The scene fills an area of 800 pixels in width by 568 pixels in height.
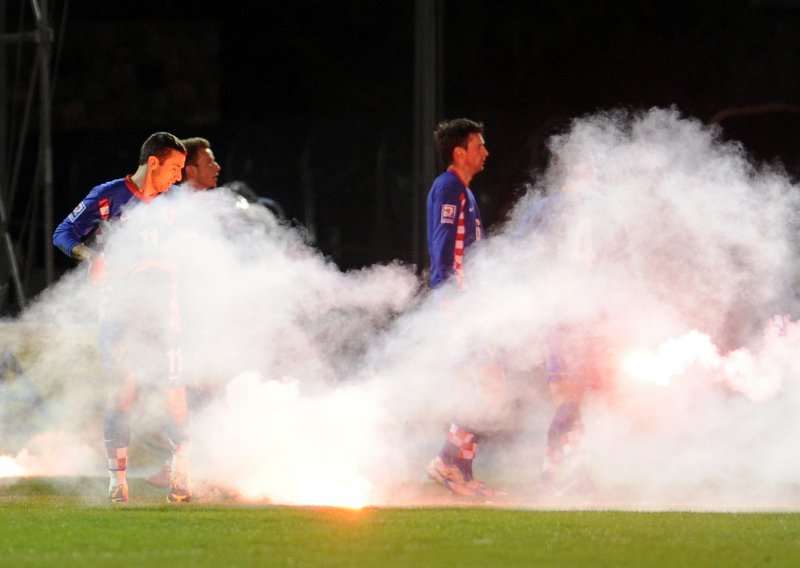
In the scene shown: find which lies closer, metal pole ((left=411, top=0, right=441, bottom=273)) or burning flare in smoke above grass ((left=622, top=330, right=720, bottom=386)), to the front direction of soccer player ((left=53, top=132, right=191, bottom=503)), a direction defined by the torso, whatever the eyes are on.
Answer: the burning flare in smoke above grass

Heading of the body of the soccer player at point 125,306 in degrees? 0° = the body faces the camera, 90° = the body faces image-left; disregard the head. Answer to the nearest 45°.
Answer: approximately 315°

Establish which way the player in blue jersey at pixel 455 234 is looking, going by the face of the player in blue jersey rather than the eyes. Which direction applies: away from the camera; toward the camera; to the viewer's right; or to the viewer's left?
to the viewer's right

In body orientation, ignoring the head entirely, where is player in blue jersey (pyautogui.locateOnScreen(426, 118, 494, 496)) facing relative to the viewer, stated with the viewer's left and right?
facing to the right of the viewer

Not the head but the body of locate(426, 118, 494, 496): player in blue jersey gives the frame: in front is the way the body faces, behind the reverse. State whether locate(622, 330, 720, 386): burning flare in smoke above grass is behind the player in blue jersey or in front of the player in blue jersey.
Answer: in front

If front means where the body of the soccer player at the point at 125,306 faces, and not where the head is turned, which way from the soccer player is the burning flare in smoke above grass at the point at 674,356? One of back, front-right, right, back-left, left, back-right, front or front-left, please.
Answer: front-left

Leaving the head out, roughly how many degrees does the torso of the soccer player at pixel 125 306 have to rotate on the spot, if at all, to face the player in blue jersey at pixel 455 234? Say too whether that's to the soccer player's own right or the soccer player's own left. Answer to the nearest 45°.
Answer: approximately 45° to the soccer player's own left

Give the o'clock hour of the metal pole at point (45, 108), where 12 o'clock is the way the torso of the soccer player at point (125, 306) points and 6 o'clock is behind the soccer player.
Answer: The metal pole is roughly at 7 o'clock from the soccer player.

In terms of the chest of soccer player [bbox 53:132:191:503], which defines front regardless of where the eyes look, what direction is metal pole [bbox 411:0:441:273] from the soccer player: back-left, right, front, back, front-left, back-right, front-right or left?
left

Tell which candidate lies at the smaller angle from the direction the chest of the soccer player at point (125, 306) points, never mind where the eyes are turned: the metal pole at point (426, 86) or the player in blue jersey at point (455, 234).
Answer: the player in blue jersey
